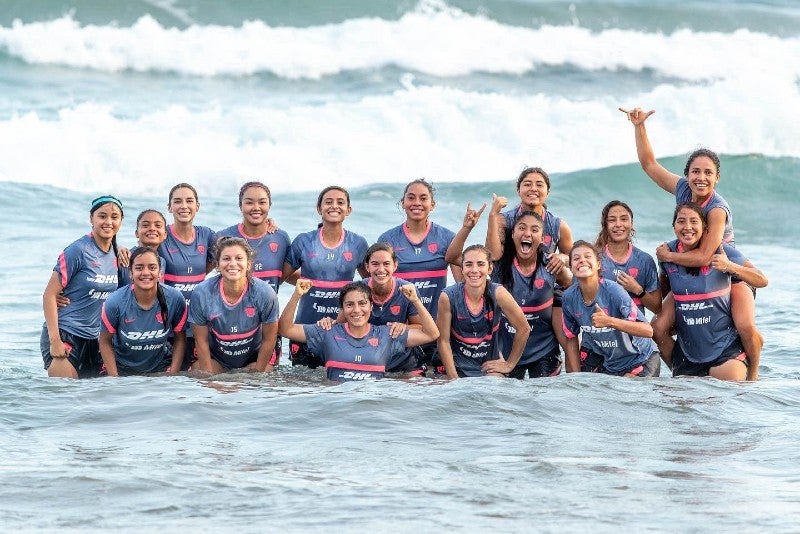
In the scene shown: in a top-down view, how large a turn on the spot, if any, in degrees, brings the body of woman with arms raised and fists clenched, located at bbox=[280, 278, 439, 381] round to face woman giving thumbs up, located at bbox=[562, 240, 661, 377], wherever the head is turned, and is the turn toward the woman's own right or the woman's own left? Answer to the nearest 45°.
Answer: approximately 90° to the woman's own left

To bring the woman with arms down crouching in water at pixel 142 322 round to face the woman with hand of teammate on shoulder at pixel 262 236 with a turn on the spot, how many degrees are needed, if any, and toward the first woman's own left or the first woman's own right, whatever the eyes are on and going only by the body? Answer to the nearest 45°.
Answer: approximately 90° to the first woman's own left

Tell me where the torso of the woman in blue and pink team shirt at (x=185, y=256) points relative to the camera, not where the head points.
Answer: toward the camera

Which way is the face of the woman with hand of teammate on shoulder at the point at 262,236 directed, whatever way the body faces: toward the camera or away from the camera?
toward the camera

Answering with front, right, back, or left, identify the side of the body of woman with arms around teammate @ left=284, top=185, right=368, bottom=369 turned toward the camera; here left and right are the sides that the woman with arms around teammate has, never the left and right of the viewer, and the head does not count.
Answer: front

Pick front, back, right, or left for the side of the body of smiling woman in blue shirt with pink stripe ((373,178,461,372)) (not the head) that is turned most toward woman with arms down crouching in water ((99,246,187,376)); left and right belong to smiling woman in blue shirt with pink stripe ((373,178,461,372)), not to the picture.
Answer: right

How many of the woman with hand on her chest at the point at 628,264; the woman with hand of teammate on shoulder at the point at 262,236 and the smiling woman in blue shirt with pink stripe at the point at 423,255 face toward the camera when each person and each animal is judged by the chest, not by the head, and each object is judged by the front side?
3

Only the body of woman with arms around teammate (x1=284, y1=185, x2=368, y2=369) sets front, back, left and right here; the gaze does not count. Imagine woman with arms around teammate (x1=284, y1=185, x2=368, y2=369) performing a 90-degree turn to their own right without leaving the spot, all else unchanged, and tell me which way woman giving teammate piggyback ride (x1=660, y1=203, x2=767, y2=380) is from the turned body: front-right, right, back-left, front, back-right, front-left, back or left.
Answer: back

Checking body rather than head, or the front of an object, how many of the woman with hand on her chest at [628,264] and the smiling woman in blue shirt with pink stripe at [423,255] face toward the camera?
2

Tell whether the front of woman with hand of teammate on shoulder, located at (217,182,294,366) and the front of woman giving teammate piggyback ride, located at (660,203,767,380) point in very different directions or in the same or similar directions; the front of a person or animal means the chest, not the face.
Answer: same or similar directions

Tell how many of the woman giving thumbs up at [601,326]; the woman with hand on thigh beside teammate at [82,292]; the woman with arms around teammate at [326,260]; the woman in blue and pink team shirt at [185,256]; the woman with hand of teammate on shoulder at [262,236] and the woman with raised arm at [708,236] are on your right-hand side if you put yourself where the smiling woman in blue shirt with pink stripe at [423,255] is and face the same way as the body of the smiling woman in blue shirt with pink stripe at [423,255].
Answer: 4

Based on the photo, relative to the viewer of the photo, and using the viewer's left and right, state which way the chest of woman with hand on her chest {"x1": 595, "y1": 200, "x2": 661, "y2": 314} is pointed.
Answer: facing the viewer

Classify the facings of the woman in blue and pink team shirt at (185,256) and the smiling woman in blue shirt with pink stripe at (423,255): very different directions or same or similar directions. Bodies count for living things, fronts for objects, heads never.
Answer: same or similar directions

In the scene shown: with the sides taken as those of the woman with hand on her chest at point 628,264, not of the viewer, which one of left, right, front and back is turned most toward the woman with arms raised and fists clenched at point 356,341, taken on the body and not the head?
right
